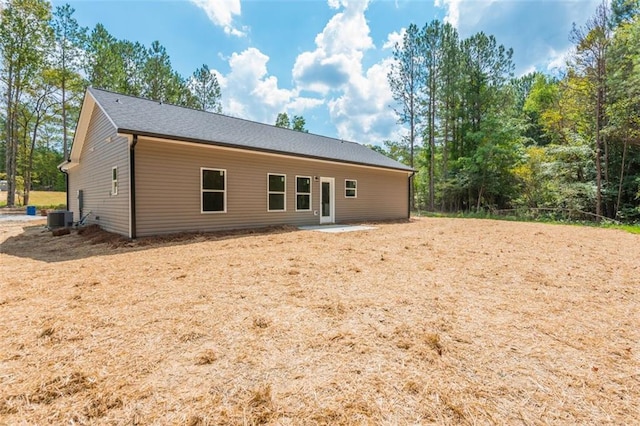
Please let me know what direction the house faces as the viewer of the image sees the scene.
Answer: facing away from the viewer and to the left of the viewer
